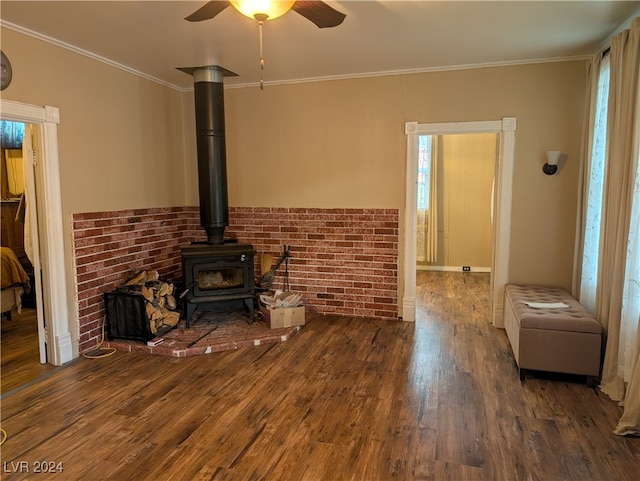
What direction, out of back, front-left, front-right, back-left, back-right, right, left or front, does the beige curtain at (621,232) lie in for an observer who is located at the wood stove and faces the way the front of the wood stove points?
front-left

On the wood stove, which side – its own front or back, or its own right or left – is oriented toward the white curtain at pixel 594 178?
left

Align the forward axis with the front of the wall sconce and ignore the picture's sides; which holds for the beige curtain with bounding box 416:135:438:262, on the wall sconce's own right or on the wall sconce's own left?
on the wall sconce's own right

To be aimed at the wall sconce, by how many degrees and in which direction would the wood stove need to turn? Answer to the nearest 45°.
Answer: approximately 90° to its left

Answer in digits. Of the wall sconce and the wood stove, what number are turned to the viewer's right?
0

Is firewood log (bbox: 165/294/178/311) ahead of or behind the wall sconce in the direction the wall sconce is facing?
ahead

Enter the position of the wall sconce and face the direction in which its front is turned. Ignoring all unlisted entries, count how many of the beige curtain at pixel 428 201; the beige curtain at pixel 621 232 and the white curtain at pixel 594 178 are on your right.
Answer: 1

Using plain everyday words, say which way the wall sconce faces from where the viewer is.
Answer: facing the viewer and to the left of the viewer

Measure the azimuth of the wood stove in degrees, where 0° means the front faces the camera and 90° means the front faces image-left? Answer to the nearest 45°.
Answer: approximately 0°

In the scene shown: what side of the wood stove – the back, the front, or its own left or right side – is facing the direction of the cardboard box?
left

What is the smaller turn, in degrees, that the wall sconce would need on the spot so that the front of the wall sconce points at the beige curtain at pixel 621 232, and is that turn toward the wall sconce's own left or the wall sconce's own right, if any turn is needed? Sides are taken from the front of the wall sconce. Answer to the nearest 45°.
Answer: approximately 45° to the wall sconce's own left

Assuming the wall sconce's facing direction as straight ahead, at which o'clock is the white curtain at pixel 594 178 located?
The white curtain is roughly at 9 o'clock from the wall sconce.

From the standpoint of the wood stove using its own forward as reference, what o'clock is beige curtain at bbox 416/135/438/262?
The beige curtain is roughly at 8 o'clock from the wood stove.
